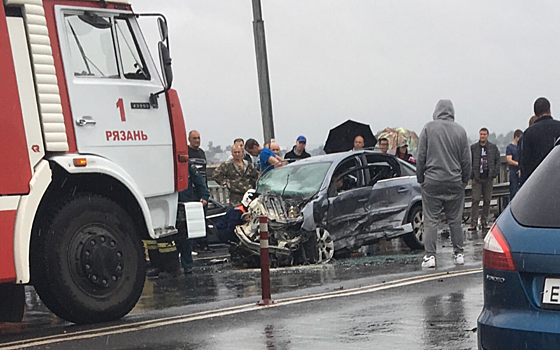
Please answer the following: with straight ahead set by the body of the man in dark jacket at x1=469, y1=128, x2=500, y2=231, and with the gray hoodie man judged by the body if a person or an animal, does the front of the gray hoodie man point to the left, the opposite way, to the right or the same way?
the opposite way

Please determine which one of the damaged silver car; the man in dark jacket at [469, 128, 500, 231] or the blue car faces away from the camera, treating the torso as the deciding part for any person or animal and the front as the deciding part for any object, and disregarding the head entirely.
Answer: the blue car

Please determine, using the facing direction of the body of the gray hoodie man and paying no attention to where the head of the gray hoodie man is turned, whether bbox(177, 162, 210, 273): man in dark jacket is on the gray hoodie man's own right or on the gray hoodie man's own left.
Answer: on the gray hoodie man's own left

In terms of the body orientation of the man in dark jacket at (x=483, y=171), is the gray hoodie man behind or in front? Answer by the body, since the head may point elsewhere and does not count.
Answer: in front

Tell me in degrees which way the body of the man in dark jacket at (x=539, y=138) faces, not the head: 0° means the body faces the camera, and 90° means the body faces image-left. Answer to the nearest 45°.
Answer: approximately 180°

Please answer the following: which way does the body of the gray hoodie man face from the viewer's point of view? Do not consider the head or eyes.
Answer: away from the camera

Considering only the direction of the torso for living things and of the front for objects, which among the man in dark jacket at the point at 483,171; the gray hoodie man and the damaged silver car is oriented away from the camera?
the gray hoodie man

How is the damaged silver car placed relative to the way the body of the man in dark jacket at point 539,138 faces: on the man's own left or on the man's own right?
on the man's own left

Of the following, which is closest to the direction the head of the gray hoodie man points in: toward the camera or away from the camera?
away from the camera

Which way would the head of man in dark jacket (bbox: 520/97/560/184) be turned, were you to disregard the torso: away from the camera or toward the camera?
away from the camera
